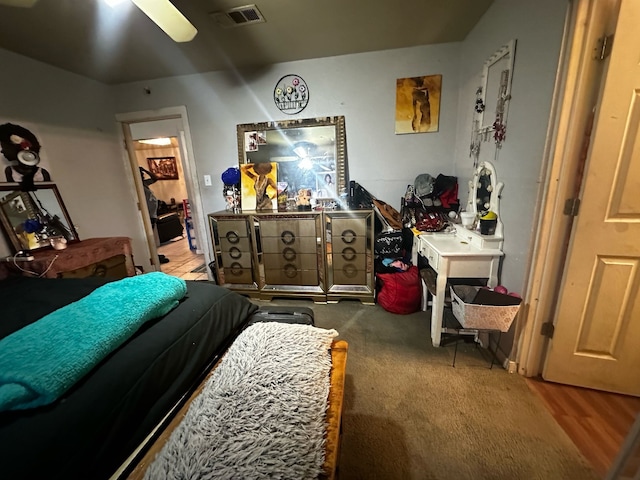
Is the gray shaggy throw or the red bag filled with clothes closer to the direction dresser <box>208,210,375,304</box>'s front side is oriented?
the gray shaggy throw

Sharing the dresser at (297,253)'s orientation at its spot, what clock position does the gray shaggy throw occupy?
The gray shaggy throw is roughly at 12 o'clock from the dresser.

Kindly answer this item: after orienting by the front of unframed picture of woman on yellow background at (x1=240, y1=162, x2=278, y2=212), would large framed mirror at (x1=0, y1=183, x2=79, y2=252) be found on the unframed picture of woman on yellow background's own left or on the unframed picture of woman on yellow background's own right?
on the unframed picture of woman on yellow background's own right

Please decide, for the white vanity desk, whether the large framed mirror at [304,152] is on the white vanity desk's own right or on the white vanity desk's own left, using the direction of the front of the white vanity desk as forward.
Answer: on the white vanity desk's own right

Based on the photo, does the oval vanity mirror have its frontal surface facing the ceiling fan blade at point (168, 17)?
yes

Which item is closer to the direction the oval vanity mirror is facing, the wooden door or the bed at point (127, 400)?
the bed

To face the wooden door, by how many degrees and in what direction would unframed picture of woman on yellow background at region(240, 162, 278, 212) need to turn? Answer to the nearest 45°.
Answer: approximately 45° to its left
